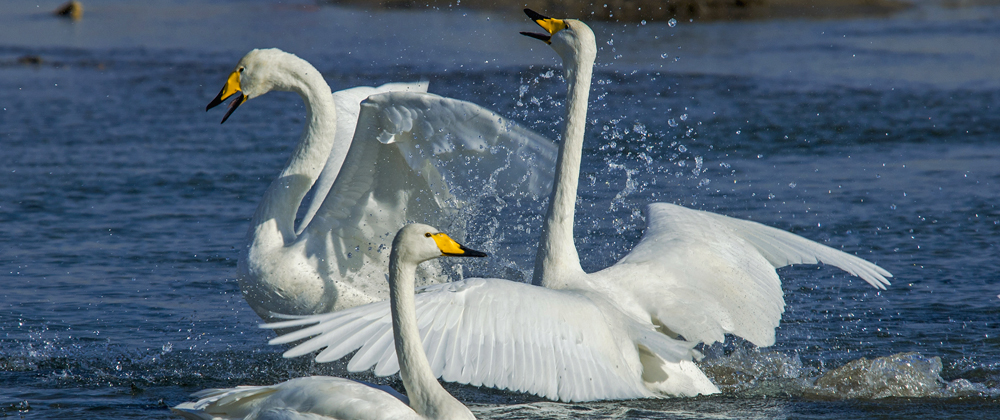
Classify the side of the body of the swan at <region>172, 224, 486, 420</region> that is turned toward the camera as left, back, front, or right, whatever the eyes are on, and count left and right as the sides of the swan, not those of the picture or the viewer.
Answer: right

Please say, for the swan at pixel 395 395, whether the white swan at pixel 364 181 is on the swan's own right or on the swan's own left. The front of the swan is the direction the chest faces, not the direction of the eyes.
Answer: on the swan's own left
